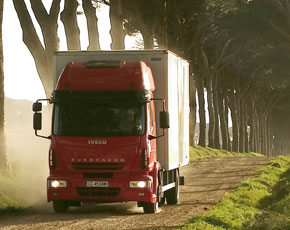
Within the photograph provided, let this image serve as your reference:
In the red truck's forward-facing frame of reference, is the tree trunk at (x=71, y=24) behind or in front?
behind

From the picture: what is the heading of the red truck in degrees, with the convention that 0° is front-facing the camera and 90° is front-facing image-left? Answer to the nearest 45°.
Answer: approximately 0°

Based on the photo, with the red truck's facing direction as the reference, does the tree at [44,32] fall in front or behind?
behind

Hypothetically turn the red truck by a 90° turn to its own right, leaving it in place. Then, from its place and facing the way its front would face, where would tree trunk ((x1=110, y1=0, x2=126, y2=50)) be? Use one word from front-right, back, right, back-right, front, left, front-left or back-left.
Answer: right

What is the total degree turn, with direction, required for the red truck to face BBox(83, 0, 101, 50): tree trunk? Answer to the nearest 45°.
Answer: approximately 180°
